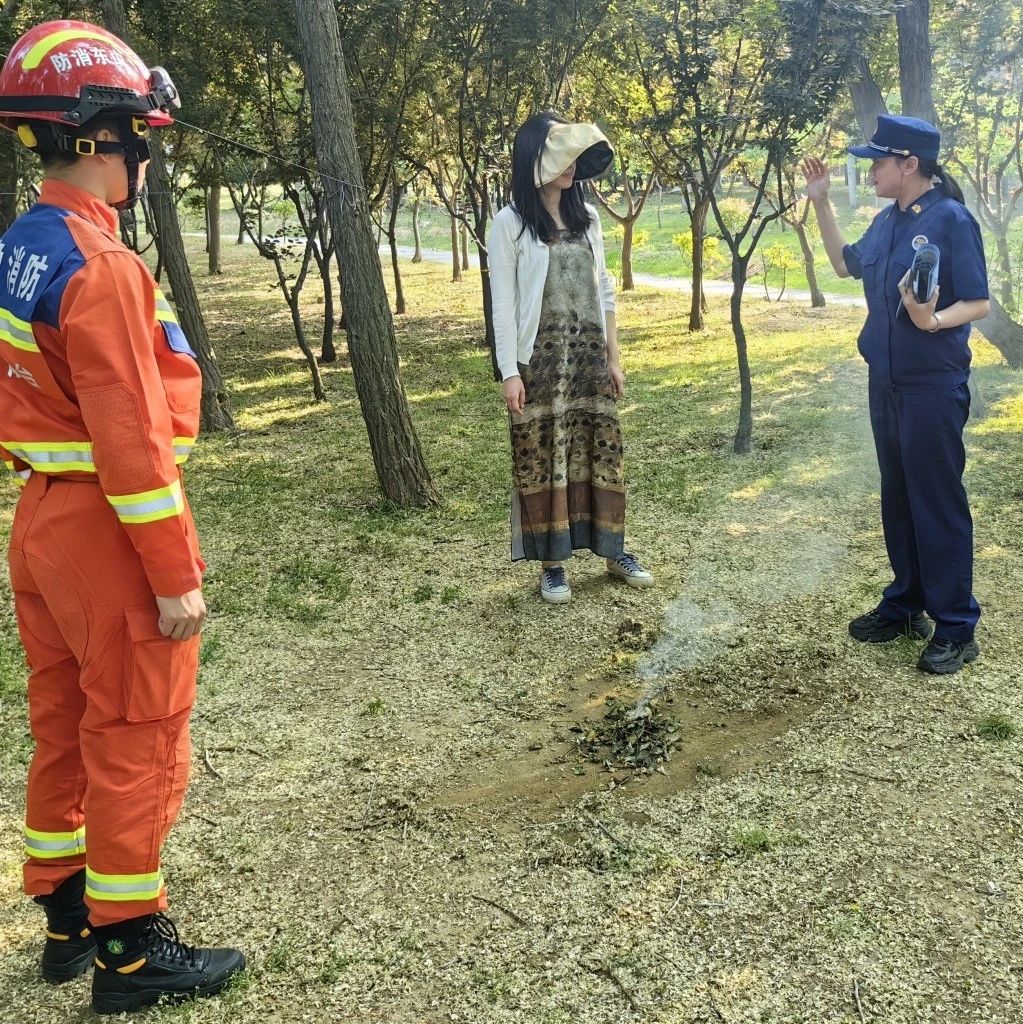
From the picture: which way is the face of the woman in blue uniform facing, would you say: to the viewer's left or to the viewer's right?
to the viewer's left

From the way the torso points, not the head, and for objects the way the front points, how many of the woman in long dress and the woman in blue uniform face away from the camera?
0

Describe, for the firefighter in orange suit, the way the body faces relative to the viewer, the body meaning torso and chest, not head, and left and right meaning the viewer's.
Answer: facing away from the viewer and to the right of the viewer

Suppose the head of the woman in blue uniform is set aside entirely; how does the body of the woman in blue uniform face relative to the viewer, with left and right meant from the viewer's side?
facing the viewer and to the left of the viewer

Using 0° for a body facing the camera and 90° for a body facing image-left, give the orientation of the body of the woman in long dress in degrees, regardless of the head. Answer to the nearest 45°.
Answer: approximately 315°

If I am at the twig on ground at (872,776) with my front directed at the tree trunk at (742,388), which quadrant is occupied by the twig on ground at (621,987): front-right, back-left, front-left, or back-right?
back-left

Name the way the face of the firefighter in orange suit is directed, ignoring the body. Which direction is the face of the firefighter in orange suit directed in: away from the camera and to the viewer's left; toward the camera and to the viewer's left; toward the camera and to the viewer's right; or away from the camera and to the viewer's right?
away from the camera and to the viewer's right

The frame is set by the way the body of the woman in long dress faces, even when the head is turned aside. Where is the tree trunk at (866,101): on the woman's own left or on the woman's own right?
on the woman's own left

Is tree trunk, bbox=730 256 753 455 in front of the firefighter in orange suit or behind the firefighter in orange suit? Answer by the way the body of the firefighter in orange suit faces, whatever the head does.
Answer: in front

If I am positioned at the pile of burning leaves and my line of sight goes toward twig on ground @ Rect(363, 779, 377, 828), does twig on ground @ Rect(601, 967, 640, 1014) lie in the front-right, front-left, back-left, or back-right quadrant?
front-left

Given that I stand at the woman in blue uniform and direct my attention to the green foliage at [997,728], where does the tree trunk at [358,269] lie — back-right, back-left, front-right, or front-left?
back-right

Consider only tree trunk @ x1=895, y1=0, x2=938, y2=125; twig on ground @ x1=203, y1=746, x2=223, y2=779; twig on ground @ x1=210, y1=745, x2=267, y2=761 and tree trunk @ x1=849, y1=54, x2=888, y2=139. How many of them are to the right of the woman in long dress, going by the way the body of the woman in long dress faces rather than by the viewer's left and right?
2

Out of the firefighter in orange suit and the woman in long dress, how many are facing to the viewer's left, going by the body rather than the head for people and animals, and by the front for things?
0
